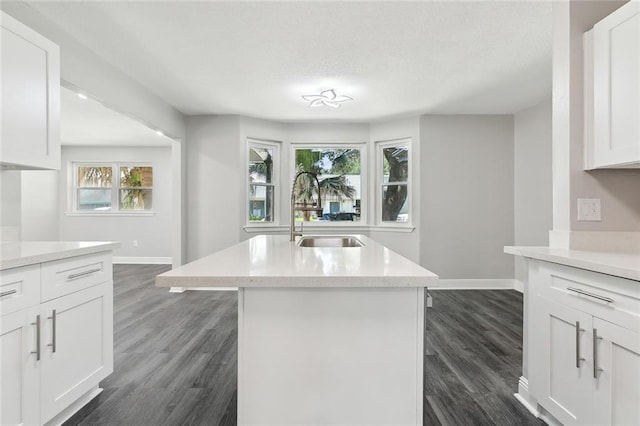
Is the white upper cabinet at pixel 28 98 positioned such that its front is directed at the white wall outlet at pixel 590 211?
yes

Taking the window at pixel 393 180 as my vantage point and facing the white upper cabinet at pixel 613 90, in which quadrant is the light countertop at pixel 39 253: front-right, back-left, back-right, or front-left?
front-right

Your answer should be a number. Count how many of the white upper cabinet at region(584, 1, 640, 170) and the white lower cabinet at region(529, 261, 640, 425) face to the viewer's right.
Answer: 0

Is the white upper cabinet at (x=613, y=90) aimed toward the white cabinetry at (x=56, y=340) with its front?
yes

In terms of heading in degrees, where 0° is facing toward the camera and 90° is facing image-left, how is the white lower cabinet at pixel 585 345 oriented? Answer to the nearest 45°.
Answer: approximately 45°

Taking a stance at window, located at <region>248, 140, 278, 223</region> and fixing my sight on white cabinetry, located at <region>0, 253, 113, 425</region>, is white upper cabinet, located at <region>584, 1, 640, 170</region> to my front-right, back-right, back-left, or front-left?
front-left

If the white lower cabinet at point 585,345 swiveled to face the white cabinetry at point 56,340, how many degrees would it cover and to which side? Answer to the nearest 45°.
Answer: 0° — it already faces it

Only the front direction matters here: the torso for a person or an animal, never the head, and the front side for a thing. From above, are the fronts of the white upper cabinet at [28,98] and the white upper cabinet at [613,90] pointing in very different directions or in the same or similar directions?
very different directions

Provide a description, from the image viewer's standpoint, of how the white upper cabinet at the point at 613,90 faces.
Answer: facing the viewer and to the left of the viewer

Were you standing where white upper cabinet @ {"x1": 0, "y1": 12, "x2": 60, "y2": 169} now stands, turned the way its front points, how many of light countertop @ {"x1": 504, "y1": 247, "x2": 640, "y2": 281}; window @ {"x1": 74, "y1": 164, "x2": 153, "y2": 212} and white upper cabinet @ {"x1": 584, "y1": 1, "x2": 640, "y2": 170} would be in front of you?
2

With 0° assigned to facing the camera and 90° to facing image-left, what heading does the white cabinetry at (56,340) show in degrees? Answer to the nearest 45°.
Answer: approximately 315°

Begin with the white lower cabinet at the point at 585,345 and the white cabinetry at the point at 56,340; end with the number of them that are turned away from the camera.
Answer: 0

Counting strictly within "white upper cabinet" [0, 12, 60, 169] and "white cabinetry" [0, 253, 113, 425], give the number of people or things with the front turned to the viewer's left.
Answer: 0

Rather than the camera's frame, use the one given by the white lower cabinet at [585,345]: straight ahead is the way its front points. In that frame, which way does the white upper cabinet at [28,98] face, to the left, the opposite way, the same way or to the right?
the opposite way

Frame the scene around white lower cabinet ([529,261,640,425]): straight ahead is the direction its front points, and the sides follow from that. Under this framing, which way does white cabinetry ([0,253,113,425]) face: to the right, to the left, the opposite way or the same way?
the opposite way

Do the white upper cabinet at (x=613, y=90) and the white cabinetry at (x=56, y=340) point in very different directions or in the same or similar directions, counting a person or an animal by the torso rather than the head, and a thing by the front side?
very different directions
